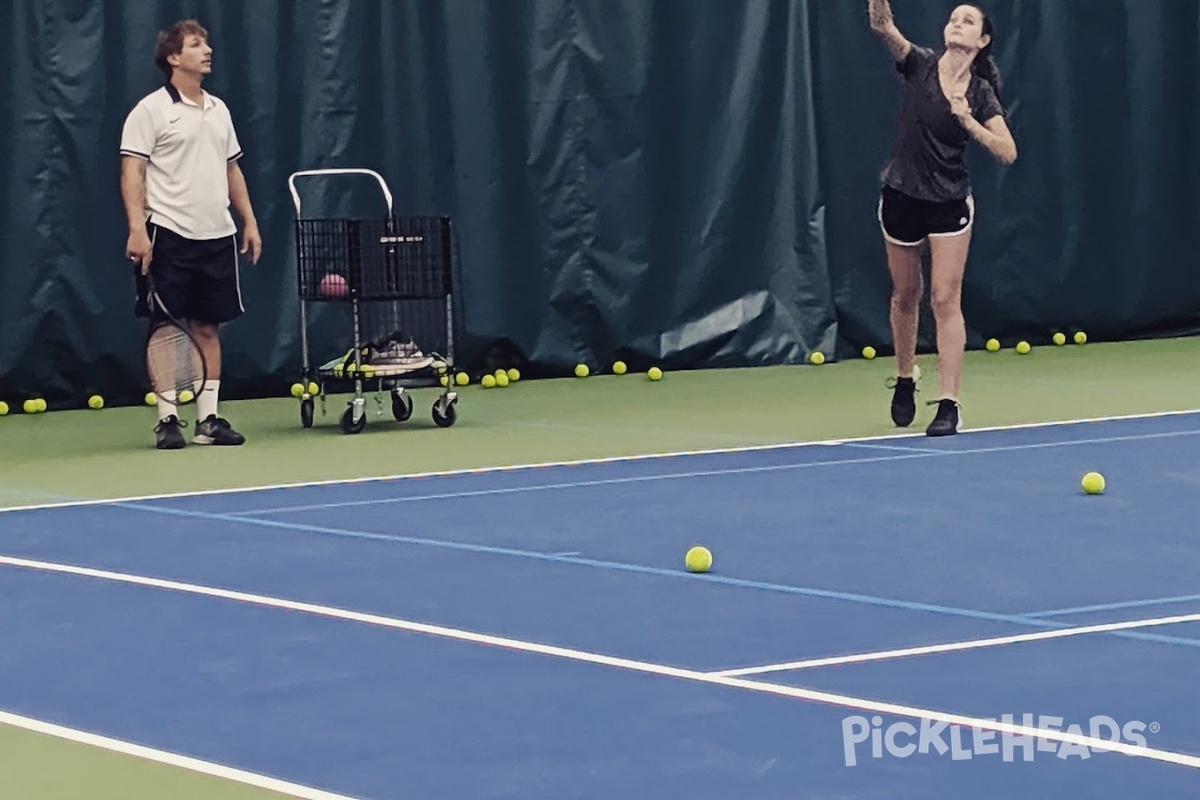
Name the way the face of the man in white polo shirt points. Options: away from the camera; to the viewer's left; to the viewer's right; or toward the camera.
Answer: to the viewer's right

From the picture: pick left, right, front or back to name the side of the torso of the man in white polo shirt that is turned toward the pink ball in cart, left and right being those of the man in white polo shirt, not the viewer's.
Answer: left

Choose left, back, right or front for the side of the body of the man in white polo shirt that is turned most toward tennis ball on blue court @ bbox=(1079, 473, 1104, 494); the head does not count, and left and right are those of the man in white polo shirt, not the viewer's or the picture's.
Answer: front

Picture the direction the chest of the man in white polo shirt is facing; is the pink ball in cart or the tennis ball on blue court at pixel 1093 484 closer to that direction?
the tennis ball on blue court

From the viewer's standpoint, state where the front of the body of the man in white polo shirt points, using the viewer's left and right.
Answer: facing the viewer and to the right of the viewer

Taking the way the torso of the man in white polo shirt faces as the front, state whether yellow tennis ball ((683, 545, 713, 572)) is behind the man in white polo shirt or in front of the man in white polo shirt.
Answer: in front

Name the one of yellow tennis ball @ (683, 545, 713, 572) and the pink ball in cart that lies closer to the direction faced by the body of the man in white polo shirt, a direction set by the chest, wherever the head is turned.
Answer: the yellow tennis ball
